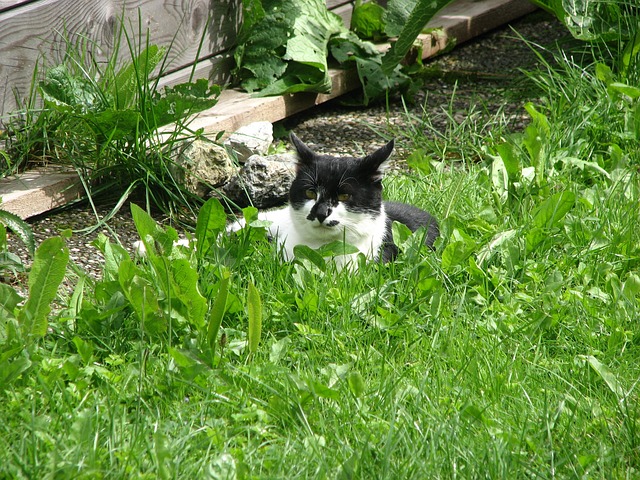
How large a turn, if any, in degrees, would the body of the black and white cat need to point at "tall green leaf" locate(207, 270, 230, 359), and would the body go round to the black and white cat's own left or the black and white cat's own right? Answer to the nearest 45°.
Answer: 0° — it already faces it

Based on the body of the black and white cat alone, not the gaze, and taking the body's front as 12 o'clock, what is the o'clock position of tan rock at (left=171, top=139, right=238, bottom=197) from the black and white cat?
The tan rock is roughly at 3 o'clock from the black and white cat.

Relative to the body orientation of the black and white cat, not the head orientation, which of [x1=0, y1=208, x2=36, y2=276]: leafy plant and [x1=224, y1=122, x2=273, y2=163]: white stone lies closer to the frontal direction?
the leafy plant

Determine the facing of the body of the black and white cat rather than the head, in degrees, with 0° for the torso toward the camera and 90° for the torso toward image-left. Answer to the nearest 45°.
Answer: approximately 45°

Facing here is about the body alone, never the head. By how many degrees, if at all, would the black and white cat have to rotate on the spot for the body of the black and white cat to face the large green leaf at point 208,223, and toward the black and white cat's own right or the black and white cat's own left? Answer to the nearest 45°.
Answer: approximately 45° to the black and white cat's own right

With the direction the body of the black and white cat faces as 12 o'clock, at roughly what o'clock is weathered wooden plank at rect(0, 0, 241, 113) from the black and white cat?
The weathered wooden plank is roughly at 3 o'clock from the black and white cat.

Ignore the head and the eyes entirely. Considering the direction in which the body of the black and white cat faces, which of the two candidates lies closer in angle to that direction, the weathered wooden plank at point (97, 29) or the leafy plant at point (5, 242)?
the leafy plant

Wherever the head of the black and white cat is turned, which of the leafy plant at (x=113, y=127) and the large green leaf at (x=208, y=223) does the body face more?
the large green leaf

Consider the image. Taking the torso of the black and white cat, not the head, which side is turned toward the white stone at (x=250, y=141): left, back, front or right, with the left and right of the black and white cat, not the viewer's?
right

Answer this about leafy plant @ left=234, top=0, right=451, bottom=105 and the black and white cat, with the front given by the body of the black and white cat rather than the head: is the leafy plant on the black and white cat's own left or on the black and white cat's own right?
on the black and white cat's own right
